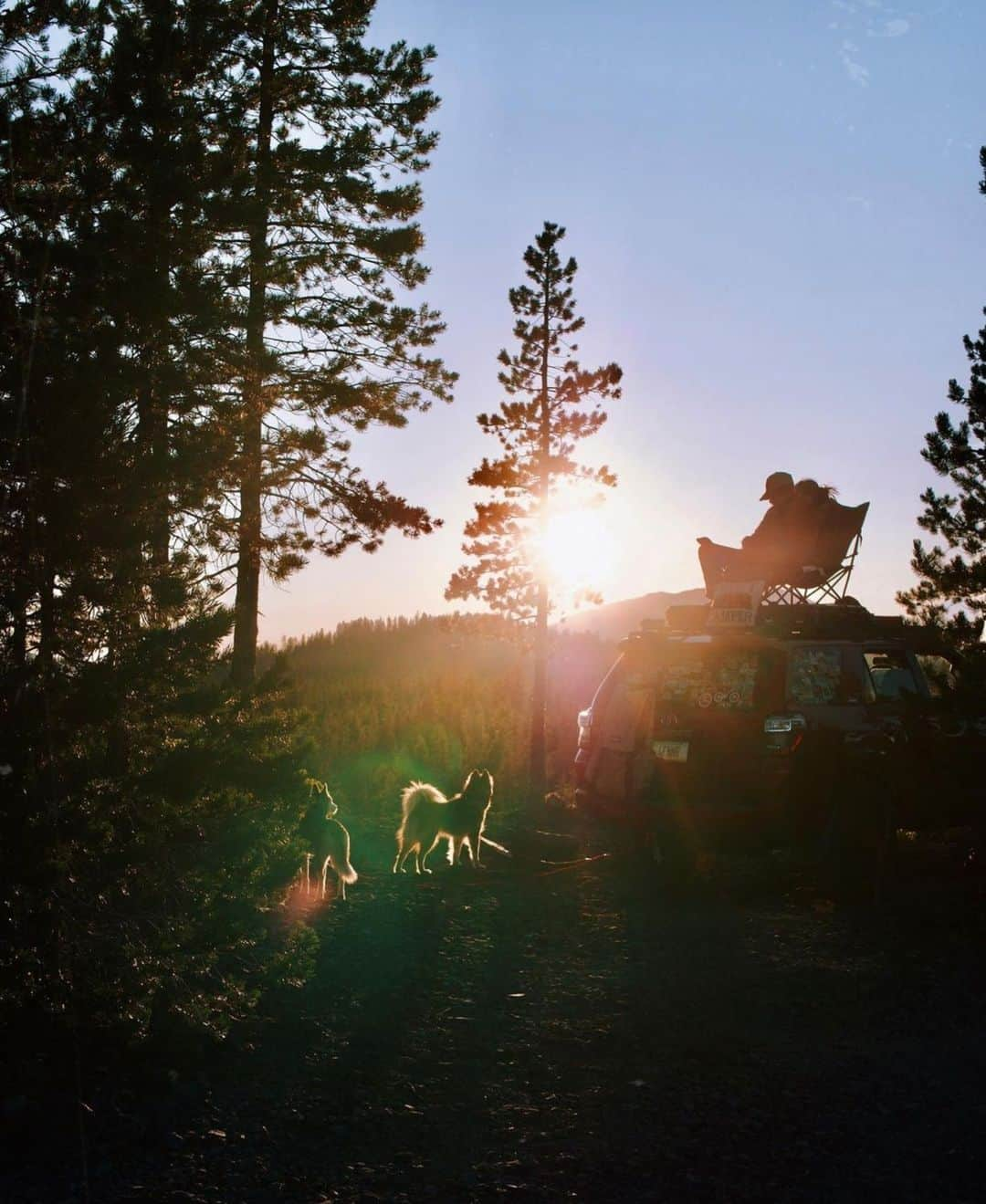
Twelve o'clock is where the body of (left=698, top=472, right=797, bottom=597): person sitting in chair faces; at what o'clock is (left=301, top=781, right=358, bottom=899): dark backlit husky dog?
The dark backlit husky dog is roughly at 10 o'clock from the person sitting in chair.

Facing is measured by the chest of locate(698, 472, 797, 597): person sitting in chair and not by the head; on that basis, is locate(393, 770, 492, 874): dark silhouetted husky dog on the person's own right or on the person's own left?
on the person's own left

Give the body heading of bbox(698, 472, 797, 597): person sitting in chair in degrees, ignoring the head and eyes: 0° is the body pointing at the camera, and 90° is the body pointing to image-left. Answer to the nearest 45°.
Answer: approximately 90°

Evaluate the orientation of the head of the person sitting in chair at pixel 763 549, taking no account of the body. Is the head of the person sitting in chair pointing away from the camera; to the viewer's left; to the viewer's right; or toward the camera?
to the viewer's left
